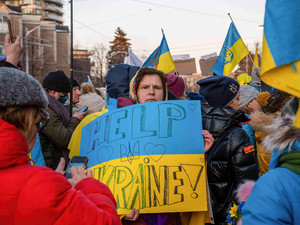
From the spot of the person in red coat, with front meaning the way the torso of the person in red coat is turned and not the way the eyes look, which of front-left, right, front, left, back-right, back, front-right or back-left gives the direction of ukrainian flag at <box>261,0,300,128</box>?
front-right

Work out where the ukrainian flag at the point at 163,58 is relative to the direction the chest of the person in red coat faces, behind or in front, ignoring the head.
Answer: in front

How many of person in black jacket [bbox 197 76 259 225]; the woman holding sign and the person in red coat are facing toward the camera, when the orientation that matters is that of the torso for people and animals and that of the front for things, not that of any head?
1

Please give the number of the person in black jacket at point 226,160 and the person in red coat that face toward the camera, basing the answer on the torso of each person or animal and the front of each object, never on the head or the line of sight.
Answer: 0

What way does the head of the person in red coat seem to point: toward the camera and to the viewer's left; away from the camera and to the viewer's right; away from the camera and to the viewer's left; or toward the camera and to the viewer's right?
away from the camera and to the viewer's right

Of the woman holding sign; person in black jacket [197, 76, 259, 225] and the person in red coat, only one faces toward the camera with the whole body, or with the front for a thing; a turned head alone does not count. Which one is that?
the woman holding sign

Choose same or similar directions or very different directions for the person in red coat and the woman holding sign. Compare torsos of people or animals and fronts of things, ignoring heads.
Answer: very different directions

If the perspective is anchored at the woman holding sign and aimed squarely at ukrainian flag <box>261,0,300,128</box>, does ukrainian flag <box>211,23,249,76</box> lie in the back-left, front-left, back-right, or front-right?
back-left

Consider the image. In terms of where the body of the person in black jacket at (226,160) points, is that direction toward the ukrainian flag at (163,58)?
no

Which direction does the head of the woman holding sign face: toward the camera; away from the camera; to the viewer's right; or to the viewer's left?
toward the camera

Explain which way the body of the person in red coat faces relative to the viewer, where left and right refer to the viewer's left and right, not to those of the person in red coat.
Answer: facing away from the viewer and to the right of the viewer

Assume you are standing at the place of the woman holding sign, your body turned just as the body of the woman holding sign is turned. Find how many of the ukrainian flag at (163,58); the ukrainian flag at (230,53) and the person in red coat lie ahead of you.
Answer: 1

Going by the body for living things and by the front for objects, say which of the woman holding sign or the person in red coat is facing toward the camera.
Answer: the woman holding sign

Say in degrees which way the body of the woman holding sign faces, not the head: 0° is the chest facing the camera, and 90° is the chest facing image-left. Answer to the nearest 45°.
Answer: approximately 0°

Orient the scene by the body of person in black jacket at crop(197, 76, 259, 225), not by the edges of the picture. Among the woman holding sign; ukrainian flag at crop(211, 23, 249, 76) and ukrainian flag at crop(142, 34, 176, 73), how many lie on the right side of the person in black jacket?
0

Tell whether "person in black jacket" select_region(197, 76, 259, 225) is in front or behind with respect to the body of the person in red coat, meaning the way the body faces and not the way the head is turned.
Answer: in front
